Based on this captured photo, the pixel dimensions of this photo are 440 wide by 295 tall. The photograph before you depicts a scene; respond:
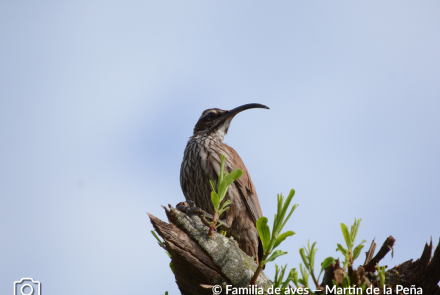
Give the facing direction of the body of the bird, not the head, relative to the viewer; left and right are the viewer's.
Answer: facing the viewer and to the left of the viewer

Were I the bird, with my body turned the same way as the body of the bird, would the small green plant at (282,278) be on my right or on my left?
on my left

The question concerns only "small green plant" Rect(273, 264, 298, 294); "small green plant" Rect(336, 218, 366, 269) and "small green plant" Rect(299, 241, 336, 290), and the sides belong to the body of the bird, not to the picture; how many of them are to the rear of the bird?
0

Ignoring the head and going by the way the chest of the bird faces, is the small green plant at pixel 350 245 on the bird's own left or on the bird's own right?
on the bird's own left
